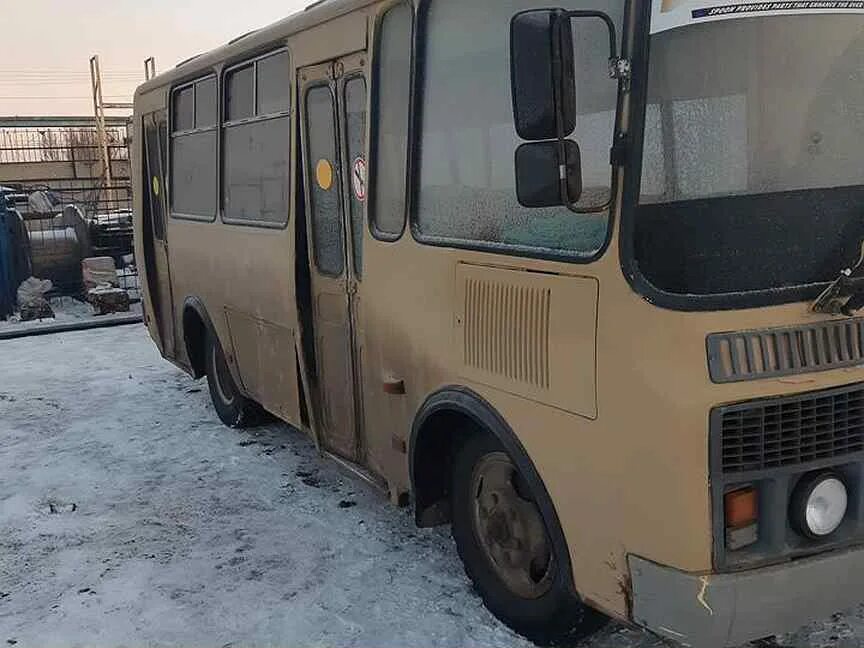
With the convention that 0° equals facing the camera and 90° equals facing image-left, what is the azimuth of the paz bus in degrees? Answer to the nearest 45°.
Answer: approximately 315°

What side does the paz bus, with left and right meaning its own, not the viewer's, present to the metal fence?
back
